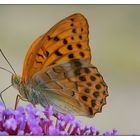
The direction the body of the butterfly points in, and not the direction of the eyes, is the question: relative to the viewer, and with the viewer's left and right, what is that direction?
facing to the left of the viewer
